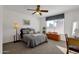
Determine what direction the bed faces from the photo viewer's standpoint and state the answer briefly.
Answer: facing the viewer and to the right of the viewer

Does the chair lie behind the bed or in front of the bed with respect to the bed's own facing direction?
in front
